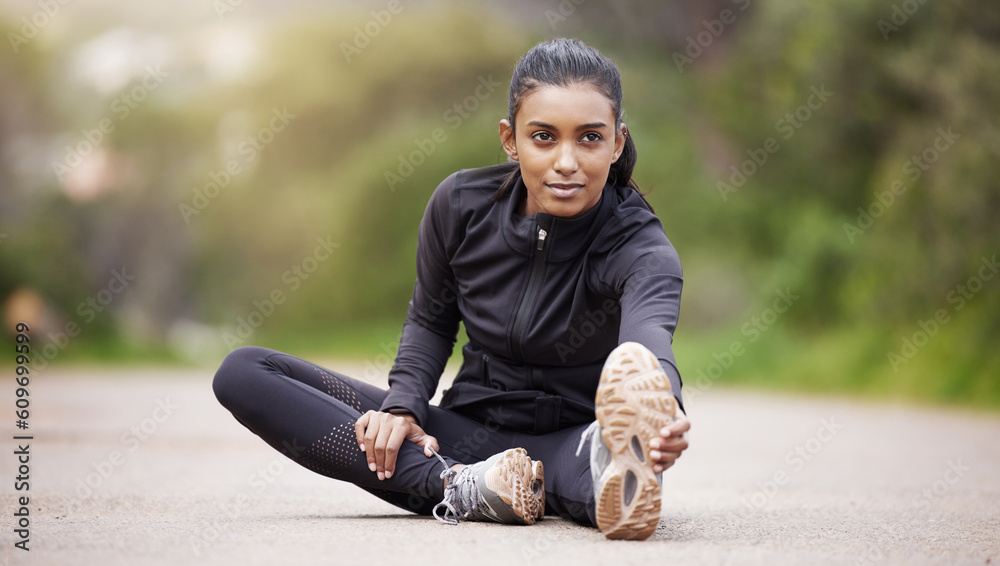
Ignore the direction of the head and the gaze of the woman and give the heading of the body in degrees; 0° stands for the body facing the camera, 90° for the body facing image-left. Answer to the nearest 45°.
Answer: approximately 0°
